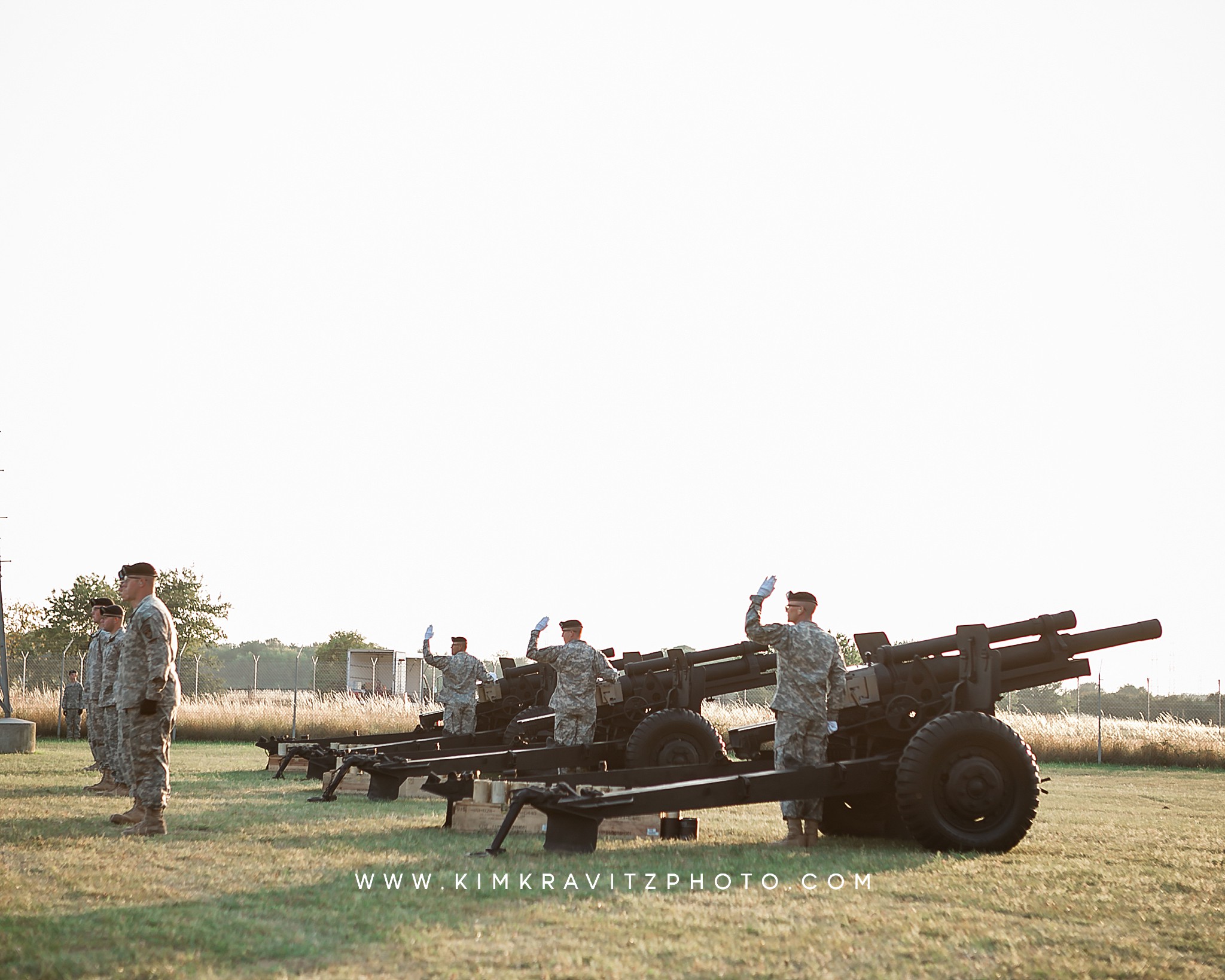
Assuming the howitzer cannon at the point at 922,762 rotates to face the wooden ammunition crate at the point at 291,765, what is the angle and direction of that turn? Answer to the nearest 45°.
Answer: approximately 135° to its left
